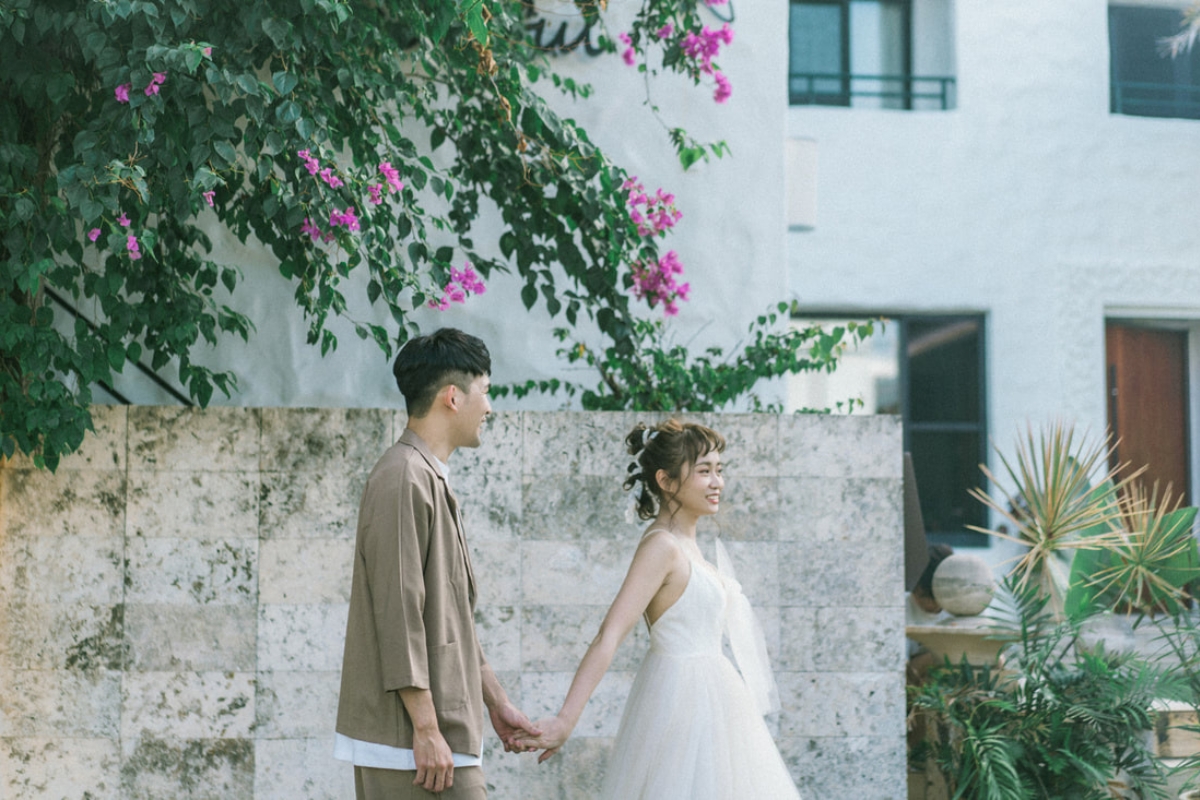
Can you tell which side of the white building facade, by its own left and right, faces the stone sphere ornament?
front

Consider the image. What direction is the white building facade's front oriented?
toward the camera

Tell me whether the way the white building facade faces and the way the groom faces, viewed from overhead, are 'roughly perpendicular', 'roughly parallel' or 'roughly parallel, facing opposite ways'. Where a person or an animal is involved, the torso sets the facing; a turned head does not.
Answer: roughly perpendicular

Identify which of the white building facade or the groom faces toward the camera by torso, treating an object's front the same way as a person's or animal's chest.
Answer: the white building facade

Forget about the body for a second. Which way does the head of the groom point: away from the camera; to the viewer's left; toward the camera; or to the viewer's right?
to the viewer's right

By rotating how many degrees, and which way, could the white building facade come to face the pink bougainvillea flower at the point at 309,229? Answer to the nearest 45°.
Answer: approximately 45° to its right

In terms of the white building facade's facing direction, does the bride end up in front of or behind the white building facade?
in front

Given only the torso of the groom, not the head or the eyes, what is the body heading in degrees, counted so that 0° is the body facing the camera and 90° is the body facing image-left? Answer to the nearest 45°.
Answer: approximately 270°

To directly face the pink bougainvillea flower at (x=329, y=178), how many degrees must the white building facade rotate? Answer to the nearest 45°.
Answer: approximately 45° to its right

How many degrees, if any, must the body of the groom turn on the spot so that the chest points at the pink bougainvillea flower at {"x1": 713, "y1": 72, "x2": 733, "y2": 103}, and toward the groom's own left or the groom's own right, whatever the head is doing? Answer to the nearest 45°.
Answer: approximately 45° to the groom's own left

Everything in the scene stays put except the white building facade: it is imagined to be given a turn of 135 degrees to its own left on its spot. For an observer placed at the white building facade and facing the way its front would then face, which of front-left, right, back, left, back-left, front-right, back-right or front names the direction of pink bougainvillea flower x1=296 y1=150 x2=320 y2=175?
back

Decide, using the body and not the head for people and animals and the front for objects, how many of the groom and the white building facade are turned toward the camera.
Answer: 1
